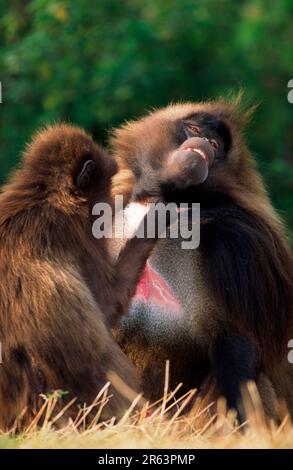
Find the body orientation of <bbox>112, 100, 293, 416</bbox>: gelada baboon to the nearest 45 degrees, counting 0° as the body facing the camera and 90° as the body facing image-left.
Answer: approximately 45°
